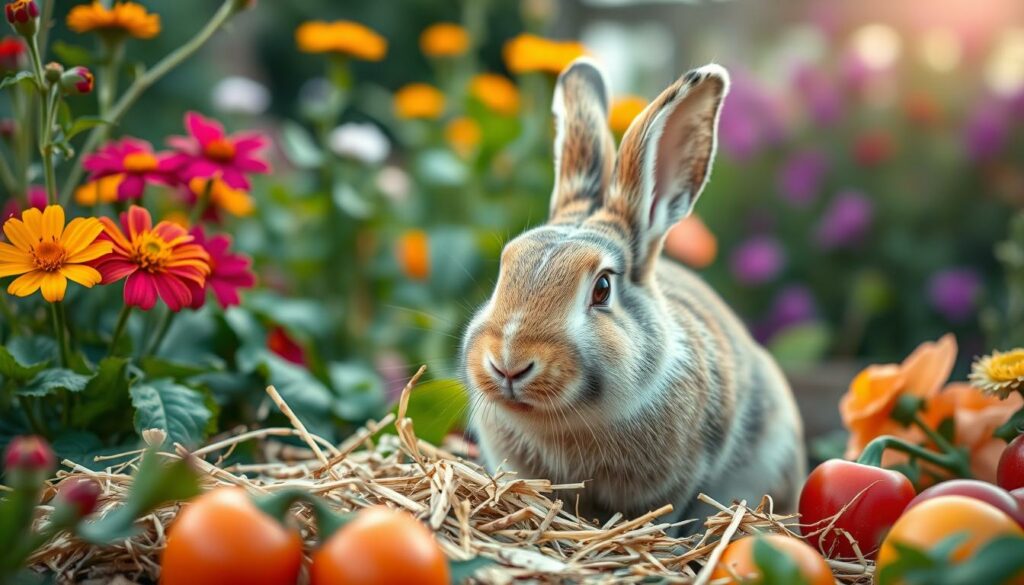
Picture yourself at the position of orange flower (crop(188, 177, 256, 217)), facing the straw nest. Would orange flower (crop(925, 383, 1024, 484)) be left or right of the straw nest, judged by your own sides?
left

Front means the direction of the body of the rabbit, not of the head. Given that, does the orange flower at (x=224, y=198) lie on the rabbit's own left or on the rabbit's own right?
on the rabbit's own right

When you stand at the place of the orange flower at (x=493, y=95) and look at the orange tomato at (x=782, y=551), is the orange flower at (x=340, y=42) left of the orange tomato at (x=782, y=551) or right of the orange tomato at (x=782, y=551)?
right

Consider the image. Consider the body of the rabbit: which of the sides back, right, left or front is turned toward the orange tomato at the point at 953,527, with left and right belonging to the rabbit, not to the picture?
left

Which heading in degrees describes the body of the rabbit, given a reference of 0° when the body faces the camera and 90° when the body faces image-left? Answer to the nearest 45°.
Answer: approximately 45°

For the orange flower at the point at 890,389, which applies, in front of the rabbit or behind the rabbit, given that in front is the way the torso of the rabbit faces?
behind

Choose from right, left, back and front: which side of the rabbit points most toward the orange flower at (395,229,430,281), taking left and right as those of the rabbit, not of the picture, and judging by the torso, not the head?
right

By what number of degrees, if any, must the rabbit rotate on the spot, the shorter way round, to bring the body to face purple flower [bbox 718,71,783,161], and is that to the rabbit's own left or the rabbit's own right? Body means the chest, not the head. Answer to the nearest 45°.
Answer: approximately 135° to the rabbit's own right

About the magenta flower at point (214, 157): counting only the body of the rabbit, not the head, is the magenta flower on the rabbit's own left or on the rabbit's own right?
on the rabbit's own right

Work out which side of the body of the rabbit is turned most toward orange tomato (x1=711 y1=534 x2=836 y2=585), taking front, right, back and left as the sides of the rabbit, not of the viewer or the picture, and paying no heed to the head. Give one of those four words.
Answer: left

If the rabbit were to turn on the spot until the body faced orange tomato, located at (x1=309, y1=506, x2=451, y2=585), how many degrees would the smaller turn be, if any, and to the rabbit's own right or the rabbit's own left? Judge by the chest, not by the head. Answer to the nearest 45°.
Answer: approximately 45° to the rabbit's own left

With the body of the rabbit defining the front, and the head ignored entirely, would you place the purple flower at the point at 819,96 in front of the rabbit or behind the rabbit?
behind

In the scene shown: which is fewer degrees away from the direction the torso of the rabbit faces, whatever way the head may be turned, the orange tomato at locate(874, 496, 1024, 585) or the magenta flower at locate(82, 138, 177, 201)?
the magenta flower
